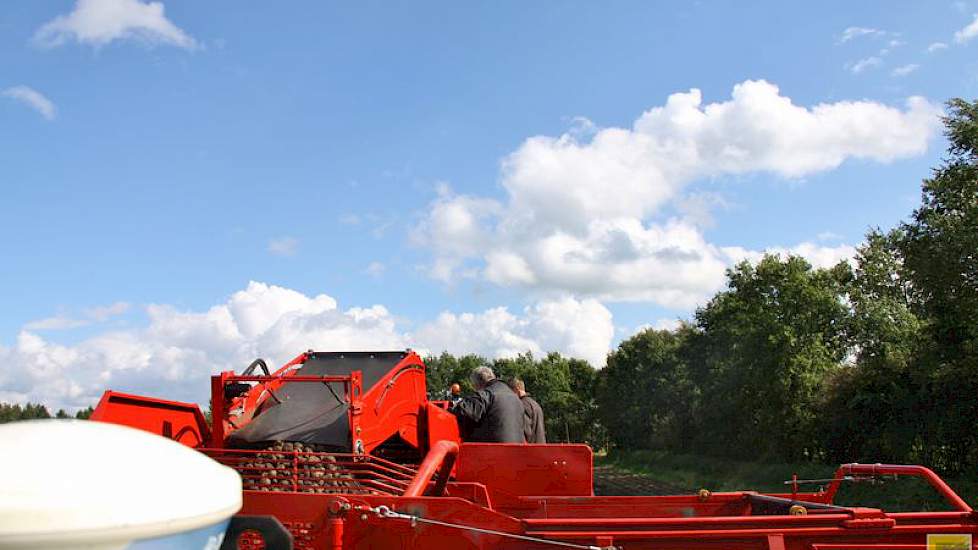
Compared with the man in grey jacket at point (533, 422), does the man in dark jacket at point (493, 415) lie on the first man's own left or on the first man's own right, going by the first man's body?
on the first man's own left

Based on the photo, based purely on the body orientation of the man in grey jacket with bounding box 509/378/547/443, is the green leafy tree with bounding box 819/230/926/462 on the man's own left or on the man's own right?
on the man's own right

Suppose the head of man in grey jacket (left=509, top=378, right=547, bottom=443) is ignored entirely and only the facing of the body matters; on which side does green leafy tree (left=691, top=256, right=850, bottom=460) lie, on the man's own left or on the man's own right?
on the man's own right

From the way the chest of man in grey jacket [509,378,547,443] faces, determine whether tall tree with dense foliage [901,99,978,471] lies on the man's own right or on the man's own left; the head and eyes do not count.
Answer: on the man's own right
